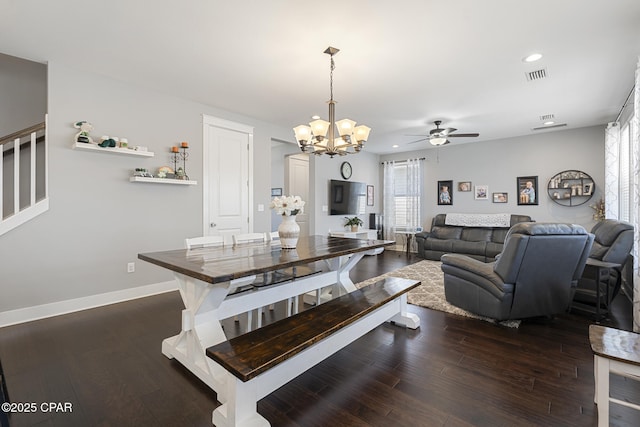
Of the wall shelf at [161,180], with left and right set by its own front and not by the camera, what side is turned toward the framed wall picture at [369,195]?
left

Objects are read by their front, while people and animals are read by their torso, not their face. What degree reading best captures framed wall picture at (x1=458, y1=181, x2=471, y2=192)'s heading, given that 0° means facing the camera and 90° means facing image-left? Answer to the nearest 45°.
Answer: approximately 0°

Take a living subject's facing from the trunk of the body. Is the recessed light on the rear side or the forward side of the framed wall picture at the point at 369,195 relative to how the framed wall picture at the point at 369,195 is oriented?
on the forward side

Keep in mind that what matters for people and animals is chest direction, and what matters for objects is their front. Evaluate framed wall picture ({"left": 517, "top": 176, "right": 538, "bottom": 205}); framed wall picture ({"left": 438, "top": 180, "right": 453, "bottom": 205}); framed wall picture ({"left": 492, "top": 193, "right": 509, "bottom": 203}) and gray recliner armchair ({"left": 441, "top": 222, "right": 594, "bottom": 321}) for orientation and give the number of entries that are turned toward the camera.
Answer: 3

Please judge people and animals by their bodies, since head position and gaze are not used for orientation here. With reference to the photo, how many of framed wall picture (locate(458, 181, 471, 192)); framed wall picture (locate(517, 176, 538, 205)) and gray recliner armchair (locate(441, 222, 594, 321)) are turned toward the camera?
2

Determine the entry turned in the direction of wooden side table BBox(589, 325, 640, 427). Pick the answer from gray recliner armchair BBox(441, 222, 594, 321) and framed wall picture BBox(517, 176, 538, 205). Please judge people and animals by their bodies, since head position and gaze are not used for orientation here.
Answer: the framed wall picture

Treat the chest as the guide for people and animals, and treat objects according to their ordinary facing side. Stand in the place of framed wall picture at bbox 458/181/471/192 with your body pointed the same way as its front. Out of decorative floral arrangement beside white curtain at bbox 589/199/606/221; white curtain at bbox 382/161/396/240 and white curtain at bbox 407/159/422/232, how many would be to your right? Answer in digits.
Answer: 2

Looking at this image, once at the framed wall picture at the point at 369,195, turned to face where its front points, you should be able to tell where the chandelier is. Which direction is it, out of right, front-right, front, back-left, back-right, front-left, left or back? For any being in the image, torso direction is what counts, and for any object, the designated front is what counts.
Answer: front-right

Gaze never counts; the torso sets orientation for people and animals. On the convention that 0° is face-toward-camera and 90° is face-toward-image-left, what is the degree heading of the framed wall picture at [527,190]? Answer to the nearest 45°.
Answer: approximately 0°

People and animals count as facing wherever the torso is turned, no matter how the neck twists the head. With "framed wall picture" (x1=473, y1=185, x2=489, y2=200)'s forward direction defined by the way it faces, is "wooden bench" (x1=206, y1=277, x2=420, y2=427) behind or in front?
in front

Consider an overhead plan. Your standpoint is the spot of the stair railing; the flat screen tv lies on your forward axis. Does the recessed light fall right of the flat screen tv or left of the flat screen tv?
right

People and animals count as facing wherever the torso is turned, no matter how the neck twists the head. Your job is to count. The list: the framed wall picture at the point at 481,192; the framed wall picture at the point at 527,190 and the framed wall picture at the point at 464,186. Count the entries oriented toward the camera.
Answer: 3

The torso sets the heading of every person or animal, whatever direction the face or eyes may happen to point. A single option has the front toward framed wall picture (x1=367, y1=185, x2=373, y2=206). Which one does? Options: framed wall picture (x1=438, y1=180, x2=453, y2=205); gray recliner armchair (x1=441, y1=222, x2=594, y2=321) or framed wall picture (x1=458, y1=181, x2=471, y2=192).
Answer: the gray recliner armchair

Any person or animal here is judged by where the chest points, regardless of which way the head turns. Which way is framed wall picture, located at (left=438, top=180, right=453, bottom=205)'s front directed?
toward the camera

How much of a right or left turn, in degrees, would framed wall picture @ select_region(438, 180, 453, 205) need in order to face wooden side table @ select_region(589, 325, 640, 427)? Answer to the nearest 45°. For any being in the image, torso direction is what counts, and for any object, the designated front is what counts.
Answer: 0° — it already faces it

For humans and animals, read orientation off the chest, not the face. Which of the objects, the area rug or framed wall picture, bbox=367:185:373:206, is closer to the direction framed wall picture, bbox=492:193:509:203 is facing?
the area rug
